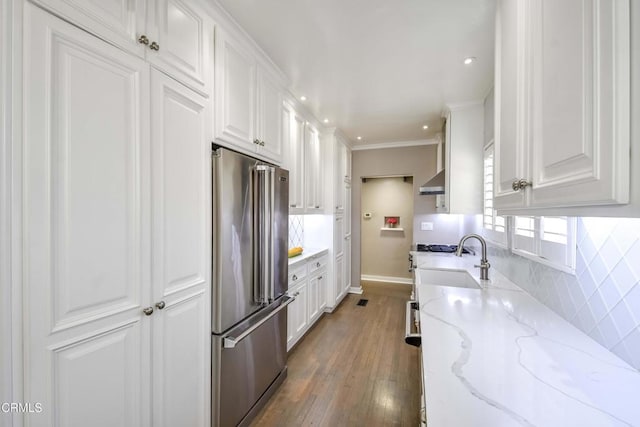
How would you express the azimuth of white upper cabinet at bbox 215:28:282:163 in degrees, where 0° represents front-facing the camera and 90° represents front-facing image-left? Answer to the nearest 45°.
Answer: approximately 315°

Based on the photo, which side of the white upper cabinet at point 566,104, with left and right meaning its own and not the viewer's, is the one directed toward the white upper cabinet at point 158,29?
front

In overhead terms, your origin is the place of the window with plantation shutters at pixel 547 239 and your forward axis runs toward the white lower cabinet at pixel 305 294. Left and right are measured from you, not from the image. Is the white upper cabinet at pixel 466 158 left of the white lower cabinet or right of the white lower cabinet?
right

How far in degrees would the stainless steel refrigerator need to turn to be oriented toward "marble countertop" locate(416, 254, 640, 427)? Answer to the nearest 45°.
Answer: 0° — it already faces it

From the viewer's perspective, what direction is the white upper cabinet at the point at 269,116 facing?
to the viewer's right

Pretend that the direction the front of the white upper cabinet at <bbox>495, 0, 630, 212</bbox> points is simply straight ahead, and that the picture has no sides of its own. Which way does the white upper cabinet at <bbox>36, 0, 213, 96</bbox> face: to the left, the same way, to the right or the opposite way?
the opposite way

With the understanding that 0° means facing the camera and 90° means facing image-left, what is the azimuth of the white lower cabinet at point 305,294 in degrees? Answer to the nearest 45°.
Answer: approximately 270°

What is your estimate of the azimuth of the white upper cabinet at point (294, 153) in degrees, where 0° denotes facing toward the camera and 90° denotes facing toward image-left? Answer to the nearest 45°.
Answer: approximately 270°

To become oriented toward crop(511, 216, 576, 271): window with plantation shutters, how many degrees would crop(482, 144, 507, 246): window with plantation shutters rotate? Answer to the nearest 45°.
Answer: approximately 90° to its left

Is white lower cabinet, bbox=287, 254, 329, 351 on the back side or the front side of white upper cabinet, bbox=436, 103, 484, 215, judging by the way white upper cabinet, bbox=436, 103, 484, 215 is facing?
on the front side

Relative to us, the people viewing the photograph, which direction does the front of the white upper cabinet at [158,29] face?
facing the viewer and to the right of the viewer

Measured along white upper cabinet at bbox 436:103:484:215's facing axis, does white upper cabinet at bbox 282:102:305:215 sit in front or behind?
in front

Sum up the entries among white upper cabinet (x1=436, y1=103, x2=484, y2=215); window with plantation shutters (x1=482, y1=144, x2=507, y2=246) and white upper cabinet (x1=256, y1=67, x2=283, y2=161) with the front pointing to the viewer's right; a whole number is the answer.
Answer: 1

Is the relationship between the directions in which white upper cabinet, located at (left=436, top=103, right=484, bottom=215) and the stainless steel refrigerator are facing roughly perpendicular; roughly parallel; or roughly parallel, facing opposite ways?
roughly parallel, facing opposite ways

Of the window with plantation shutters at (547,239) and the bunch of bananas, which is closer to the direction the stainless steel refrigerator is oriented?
the window with plantation shutters

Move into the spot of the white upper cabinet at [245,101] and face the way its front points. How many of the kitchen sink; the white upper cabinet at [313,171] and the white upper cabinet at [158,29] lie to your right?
1

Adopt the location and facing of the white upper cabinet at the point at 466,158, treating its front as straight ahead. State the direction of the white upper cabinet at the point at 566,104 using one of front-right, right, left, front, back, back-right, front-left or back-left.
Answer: left

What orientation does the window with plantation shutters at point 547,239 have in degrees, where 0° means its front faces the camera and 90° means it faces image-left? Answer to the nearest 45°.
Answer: approximately 45°
